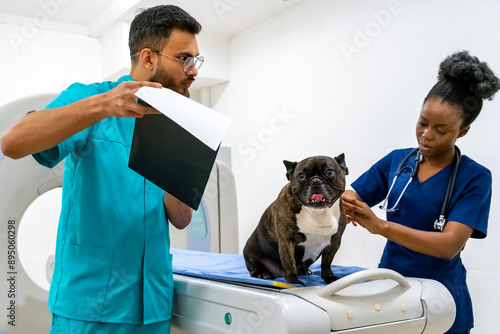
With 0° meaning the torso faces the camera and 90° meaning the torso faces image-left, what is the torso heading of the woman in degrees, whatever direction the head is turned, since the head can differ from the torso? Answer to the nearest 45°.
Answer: approximately 45°

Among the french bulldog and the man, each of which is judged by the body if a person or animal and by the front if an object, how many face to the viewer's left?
0

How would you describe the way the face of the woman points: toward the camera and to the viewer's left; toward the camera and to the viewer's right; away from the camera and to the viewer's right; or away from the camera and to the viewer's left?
toward the camera and to the viewer's left

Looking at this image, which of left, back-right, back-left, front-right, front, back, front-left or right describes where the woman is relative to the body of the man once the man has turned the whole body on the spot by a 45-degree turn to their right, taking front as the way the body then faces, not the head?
left

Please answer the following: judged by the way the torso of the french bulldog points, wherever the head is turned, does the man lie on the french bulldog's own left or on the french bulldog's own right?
on the french bulldog's own right

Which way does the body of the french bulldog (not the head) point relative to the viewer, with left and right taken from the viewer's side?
facing the viewer and to the right of the viewer

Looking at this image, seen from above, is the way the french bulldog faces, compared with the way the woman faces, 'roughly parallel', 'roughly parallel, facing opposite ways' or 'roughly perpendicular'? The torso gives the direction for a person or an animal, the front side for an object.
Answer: roughly perpendicular

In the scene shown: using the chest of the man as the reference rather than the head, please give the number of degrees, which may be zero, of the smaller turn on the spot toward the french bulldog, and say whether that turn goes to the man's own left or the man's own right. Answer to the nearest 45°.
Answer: approximately 45° to the man's own left

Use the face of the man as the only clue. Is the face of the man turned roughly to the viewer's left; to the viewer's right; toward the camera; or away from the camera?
to the viewer's right

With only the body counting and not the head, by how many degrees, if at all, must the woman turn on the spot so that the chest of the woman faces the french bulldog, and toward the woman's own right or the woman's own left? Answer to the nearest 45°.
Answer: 0° — they already face it
